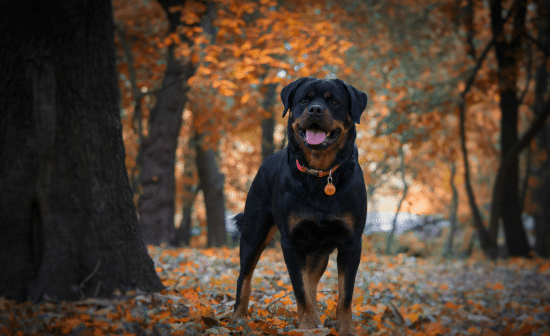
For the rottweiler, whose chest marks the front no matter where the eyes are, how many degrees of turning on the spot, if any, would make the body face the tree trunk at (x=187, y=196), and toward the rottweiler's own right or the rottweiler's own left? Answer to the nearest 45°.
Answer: approximately 135° to the rottweiler's own left

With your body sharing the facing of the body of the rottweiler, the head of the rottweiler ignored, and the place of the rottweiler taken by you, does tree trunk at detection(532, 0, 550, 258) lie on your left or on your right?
on your left

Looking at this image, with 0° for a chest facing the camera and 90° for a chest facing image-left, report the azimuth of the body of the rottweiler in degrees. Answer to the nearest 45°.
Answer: approximately 315°

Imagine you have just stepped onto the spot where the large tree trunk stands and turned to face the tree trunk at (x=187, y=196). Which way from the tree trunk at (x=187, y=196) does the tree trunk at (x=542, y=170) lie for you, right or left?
right

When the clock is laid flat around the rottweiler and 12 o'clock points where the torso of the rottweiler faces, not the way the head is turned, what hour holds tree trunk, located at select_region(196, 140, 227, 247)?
The tree trunk is roughly at 7 o'clock from the rottweiler.

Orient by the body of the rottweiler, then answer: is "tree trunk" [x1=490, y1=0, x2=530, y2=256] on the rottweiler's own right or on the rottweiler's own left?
on the rottweiler's own left

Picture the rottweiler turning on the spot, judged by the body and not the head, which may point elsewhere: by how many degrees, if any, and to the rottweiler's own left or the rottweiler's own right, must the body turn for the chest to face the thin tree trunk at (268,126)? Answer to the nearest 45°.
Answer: approximately 135° to the rottweiler's own left
